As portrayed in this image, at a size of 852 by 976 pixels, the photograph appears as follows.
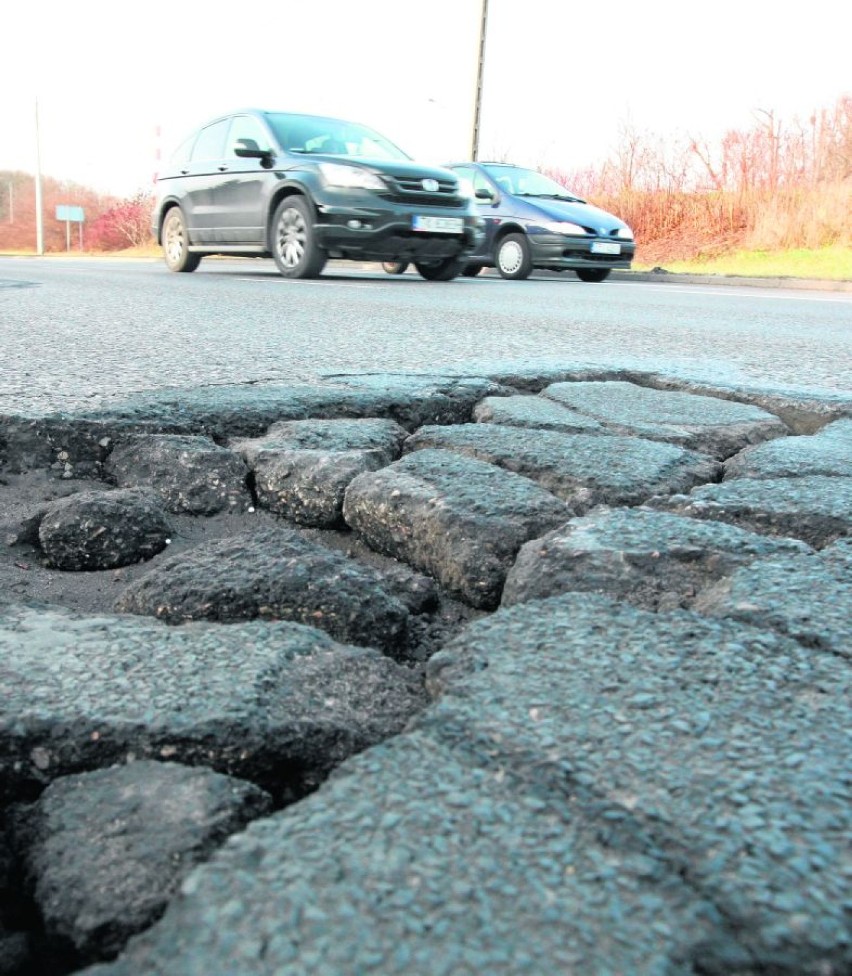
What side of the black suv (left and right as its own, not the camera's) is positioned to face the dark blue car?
left

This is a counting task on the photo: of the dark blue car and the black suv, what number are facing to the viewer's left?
0

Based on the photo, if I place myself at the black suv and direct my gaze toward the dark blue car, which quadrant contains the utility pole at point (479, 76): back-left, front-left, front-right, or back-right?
front-left

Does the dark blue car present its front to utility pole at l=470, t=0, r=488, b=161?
no

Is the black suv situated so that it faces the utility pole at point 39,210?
no

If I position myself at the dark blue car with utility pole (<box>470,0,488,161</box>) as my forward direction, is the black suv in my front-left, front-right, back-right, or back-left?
back-left

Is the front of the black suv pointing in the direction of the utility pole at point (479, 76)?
no

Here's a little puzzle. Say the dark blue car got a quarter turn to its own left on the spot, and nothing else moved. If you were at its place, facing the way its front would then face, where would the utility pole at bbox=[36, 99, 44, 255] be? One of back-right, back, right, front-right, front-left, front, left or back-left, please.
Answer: left

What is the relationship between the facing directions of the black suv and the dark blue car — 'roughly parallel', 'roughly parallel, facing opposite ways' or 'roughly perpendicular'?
roughly parallel

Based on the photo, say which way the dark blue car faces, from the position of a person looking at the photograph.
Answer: facing the viewer and to the right of the viewer
